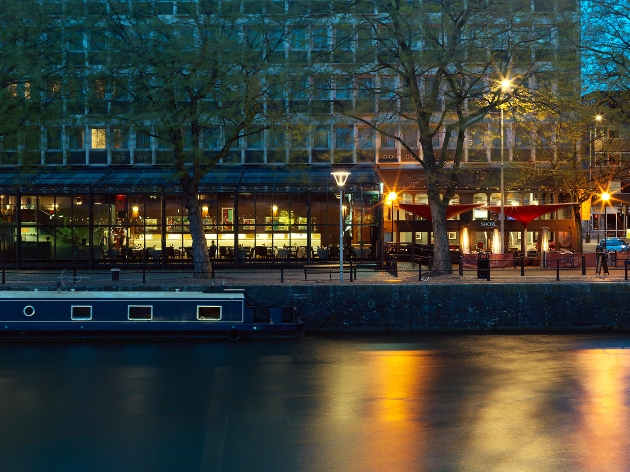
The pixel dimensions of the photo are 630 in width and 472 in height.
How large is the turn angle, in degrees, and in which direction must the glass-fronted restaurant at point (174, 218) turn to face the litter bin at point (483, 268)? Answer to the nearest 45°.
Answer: approximately 45° to its left

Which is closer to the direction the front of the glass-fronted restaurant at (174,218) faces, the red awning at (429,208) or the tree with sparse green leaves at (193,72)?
the tree with sparse green leaves

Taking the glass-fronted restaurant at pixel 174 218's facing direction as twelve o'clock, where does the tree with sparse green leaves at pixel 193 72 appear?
The tree with sparse green leaves is roughly at 12 o'clock from the glass-fronted restaurant.

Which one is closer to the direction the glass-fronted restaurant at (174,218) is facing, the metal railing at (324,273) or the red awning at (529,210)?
the metal railing

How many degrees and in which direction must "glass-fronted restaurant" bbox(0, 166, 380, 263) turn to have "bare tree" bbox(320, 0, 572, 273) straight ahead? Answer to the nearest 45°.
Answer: approximately 45° to its left

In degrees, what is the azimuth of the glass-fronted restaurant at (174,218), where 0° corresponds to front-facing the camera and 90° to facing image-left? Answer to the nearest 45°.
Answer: approximately 0°

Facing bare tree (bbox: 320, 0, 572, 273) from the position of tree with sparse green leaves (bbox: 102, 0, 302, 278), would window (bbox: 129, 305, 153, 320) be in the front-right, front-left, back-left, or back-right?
back-right
